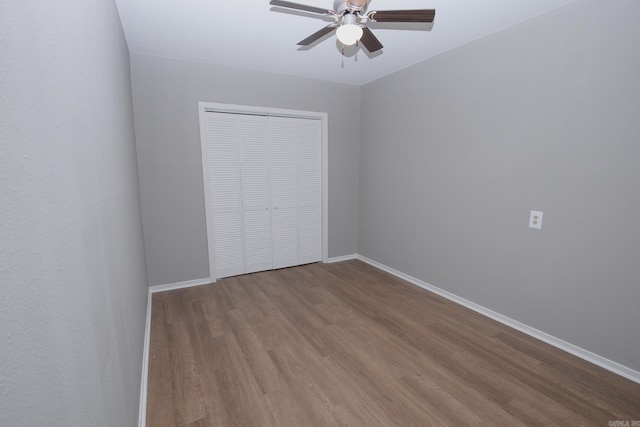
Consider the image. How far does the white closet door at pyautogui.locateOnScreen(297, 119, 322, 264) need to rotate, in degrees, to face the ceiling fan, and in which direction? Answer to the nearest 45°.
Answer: approximately 45° to its right

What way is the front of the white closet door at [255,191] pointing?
toward the camera

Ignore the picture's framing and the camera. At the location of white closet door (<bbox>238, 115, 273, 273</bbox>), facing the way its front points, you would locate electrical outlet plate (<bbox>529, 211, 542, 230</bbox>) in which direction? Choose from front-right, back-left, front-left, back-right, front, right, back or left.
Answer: front-left

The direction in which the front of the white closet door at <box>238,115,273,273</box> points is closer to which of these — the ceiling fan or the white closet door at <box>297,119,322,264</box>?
the ceiling fan

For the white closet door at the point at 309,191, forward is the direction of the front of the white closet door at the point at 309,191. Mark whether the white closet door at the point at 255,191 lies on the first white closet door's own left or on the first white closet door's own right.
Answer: on the first white closet door's own right

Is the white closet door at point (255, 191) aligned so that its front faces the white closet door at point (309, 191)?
no

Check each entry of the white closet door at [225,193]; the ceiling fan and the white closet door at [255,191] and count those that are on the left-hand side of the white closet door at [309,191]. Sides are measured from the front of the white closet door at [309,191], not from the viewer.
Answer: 0

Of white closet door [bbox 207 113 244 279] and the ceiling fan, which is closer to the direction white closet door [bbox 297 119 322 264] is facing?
the ceiling fan

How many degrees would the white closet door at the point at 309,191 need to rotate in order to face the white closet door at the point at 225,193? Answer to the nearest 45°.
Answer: approximately 90° to its right

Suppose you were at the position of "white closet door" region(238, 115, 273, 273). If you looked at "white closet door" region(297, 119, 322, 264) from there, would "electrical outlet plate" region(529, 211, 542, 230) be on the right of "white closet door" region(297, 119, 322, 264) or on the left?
right

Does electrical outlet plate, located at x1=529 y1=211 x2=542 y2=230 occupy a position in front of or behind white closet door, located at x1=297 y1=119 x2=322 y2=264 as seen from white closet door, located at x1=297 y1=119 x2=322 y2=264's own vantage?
in front

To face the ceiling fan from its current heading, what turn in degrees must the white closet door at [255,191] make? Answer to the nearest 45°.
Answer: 0° — it already faces it

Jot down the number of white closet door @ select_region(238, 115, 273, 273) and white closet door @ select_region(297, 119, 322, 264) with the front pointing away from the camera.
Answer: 0

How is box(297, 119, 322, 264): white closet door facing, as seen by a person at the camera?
facing the viewer and to the right of the viewer
